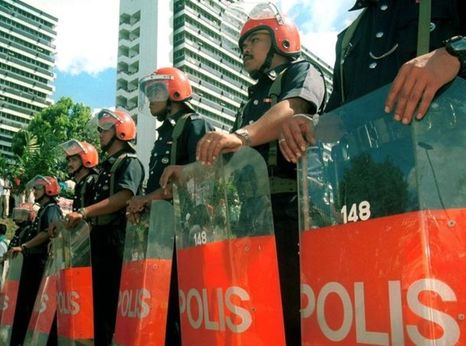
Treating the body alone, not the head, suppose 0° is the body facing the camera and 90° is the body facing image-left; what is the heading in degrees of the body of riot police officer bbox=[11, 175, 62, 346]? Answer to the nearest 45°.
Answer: approximately 90°

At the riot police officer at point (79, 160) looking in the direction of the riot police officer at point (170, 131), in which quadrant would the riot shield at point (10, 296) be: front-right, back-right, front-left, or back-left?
back-right

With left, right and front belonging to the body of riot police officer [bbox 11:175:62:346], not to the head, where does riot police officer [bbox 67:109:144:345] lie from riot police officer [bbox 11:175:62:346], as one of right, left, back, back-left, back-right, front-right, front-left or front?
left

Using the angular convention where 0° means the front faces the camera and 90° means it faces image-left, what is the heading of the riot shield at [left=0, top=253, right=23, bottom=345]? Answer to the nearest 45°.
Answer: approximately 45°

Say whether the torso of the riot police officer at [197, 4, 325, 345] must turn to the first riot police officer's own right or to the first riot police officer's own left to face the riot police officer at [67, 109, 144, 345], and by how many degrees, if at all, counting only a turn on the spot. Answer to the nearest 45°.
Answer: approximately 90° to the first riot police officer's own right

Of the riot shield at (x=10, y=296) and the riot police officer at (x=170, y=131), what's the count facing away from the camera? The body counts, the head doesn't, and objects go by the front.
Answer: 0

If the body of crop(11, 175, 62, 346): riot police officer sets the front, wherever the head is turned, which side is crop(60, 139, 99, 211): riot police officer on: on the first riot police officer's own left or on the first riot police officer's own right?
on the first riot police officer's own left

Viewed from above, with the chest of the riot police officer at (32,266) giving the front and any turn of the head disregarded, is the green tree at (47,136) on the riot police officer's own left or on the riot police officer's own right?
on the riot police officer's own right

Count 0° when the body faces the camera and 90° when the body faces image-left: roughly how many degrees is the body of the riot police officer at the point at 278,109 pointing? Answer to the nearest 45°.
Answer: approximately 45°

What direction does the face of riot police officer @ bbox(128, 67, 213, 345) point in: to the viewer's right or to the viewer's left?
to the viewer's left
